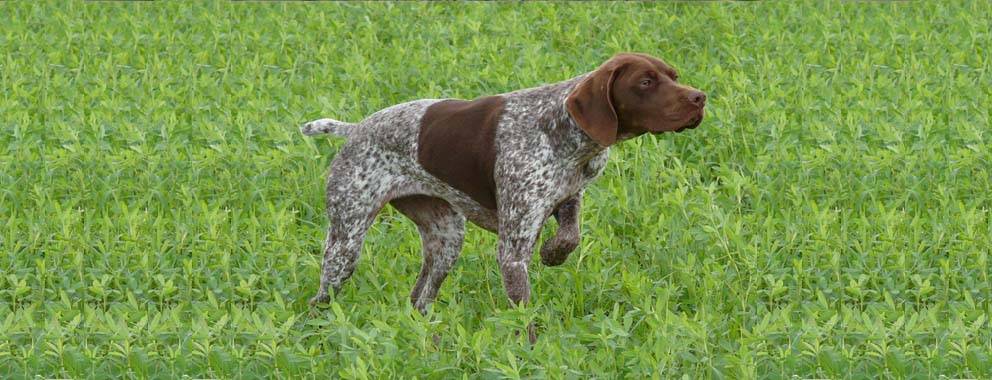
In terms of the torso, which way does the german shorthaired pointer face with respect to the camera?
to the viewer's right
